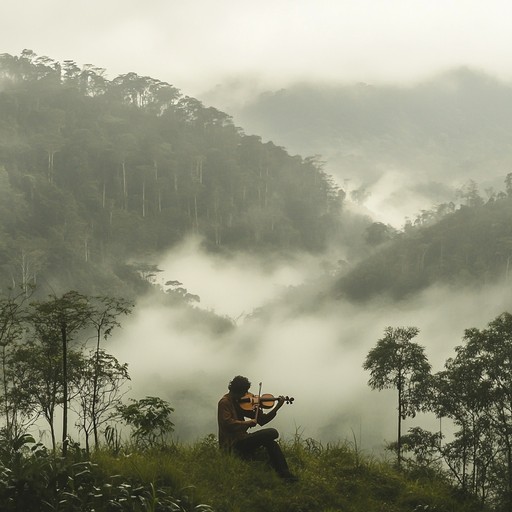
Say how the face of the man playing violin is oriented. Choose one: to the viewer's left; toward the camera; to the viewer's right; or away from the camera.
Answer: to the viewer's right

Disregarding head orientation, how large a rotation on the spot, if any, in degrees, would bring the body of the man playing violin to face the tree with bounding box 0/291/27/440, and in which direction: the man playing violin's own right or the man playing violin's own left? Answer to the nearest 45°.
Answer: approximately 135° to the man playing violin's own left

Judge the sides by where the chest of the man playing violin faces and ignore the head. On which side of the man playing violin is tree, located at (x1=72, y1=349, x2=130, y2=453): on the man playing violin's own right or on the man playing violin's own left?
on the man playing violin's own left

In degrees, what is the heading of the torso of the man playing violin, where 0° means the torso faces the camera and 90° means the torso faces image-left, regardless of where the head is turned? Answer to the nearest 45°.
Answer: approximately 270°

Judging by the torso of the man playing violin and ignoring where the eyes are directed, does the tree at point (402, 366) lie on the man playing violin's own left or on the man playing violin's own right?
on the man playing violin's own left
